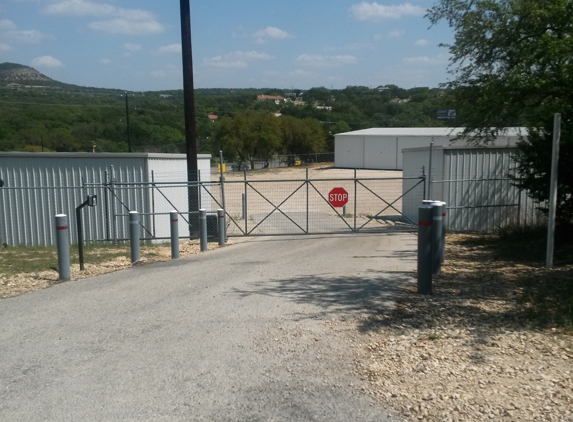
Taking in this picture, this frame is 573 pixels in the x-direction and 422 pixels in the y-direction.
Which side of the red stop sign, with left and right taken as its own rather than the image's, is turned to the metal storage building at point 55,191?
right

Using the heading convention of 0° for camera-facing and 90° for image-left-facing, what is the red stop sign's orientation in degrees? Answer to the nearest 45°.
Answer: approximately 0°

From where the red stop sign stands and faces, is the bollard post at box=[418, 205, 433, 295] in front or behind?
in front

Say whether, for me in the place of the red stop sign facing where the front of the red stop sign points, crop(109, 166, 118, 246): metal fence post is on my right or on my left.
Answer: on my right

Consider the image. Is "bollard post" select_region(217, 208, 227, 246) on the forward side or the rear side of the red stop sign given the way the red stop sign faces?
on the forward side

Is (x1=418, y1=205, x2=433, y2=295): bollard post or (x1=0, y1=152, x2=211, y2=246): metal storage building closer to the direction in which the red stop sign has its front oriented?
the bollard post

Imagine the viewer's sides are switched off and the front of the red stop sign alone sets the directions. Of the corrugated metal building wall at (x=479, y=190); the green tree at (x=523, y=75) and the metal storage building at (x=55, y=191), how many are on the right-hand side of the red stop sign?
1

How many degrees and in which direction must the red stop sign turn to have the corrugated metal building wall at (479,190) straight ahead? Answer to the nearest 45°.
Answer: approximately 90° to its left

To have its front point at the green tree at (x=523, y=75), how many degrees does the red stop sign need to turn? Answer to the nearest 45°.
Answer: approximately 45° to its left

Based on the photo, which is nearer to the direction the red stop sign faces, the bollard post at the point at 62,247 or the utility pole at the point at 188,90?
the bollard post

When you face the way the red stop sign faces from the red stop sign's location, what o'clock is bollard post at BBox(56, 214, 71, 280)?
The bollard post is roughly at 1 o'clock from the red stop sign.

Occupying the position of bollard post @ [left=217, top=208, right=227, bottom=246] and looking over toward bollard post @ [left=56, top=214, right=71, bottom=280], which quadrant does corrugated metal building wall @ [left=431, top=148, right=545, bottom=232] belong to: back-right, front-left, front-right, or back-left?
back-left

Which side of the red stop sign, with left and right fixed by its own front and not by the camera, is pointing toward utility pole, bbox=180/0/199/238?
right
